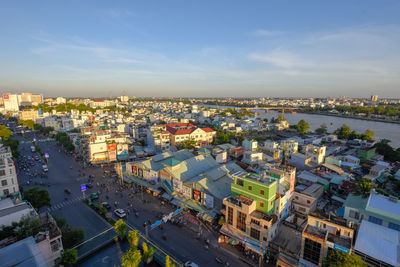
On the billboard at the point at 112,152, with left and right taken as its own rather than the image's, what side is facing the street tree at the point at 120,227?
front

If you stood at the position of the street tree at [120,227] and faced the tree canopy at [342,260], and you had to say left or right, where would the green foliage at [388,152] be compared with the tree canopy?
left

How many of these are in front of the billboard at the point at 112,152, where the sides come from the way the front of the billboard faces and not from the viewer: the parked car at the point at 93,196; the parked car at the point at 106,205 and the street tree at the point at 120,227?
3

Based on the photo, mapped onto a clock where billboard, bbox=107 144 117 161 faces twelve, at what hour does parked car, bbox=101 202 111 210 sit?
The parked car is roughly at 12 o'clock from the billboard.

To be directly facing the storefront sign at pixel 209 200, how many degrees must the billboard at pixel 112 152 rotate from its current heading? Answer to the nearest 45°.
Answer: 0° — it already faces it

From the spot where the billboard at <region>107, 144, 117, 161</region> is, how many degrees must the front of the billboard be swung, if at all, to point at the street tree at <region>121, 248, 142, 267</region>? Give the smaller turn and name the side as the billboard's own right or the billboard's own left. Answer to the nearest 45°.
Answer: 0° — it already faces it

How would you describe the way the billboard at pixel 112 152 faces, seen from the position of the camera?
facing the viewer

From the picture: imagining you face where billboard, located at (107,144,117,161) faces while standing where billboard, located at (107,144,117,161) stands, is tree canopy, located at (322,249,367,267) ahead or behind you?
ahead

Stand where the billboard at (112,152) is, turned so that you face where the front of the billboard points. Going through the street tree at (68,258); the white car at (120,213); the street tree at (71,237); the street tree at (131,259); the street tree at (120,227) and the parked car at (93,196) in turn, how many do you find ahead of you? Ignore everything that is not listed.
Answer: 6

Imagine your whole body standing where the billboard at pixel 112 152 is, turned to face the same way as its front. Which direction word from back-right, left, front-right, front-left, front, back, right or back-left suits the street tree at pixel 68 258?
front

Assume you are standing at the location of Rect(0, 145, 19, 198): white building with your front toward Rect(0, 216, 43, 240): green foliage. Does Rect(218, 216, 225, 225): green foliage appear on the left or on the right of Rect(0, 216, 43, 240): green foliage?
left

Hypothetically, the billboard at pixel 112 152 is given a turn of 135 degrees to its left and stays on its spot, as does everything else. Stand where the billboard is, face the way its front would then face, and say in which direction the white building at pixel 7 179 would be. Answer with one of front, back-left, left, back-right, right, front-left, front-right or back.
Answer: back

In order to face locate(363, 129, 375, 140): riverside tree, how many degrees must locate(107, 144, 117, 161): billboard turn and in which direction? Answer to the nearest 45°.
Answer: approximately 90° to its left
